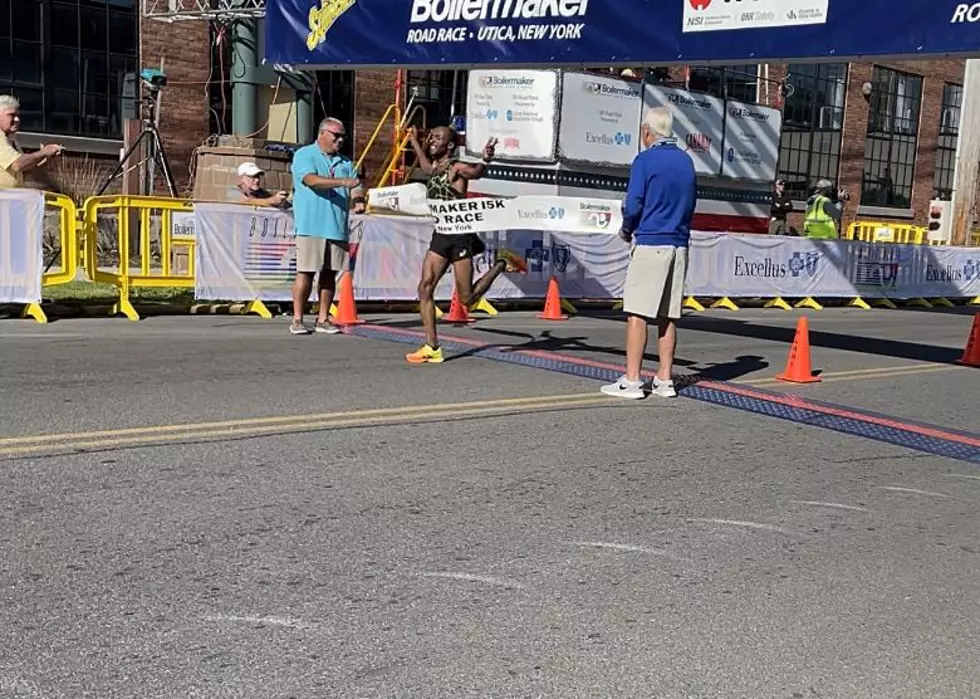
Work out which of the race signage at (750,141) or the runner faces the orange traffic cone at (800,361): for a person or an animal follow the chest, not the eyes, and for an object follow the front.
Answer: the race signage

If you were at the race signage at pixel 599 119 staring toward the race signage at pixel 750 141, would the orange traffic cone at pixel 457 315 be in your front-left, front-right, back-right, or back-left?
back-right

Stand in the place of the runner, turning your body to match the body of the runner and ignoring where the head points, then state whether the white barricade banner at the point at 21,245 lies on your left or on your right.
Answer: on your right

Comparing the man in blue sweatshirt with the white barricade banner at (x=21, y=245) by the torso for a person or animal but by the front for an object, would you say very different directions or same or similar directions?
very different directions

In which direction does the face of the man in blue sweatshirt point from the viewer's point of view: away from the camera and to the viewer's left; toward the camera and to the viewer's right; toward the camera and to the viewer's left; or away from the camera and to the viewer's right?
away from the camera and to the viewer's left

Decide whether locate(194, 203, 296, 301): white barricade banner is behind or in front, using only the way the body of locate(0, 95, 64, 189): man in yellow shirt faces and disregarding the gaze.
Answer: in front

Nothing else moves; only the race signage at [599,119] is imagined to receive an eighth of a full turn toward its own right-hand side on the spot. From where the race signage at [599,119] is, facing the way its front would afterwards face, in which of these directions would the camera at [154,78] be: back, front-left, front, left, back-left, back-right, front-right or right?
front-right

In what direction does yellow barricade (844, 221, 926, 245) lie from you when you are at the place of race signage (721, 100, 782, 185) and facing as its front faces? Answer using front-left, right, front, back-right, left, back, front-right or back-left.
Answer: back-left

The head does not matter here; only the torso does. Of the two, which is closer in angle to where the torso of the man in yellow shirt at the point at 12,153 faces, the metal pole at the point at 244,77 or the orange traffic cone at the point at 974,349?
the orange traffic cone

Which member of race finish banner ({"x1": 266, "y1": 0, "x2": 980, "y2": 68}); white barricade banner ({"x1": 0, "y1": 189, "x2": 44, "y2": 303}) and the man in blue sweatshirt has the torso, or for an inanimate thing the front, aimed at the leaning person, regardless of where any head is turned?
the man in blue sweatshirt

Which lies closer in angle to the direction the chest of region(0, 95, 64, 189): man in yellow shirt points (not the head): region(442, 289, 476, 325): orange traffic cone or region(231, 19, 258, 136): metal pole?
the orange traffic cone

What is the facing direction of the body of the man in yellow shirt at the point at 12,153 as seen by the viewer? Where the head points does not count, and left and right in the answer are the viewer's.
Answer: facing to the right of the viewer

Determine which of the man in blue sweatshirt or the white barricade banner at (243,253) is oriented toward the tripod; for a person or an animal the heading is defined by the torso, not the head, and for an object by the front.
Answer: the man in blue sweatshirt
